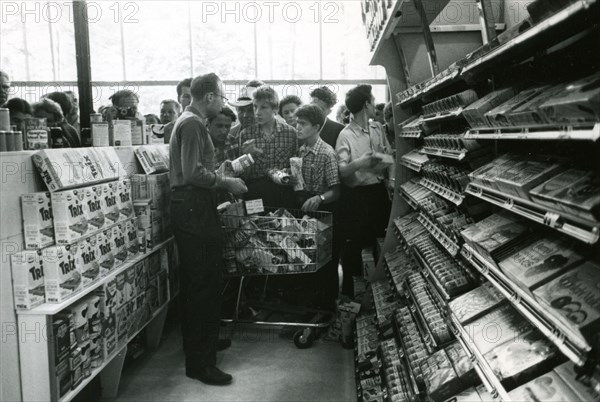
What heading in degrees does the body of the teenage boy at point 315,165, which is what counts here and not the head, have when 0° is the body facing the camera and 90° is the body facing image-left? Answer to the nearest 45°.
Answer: approximately 45°

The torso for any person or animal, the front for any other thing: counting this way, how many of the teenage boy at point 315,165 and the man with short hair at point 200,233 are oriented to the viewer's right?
1

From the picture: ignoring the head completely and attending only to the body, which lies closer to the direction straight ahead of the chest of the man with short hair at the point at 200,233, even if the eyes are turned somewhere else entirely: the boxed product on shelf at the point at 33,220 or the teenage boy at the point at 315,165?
the teenage boy

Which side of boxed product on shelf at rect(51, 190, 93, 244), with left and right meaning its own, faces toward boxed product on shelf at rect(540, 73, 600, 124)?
front

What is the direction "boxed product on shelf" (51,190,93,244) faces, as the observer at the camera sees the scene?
facing the viewer and to the right of the viewer

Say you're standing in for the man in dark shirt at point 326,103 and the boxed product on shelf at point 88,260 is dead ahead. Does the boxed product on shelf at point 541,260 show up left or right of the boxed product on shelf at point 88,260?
left

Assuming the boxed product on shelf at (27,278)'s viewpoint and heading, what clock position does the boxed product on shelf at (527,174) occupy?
the boxed product on shelf at (527,174) is roughly at 12 o'clock from the boxed product on shelf at (27,278).

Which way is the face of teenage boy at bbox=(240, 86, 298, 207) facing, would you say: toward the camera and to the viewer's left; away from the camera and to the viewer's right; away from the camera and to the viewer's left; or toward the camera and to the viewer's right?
toward the camera and to the viewer's left

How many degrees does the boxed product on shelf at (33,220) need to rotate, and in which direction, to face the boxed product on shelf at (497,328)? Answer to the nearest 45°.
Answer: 0° — it already faces it

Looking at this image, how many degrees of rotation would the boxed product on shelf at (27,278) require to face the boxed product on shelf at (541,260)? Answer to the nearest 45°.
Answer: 0° — it already faces it

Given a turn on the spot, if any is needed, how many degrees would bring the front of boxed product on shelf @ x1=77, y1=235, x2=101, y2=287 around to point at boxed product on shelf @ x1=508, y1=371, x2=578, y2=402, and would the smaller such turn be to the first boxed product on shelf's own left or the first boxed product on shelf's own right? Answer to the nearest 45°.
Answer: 0° — it already faces it

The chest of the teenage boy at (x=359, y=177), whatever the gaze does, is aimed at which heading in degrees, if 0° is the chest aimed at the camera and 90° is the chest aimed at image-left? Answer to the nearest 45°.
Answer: approximately 315°

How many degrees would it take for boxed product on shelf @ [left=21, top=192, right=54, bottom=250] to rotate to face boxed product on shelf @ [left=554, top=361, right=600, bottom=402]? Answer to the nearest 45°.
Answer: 0° — it already faces it
